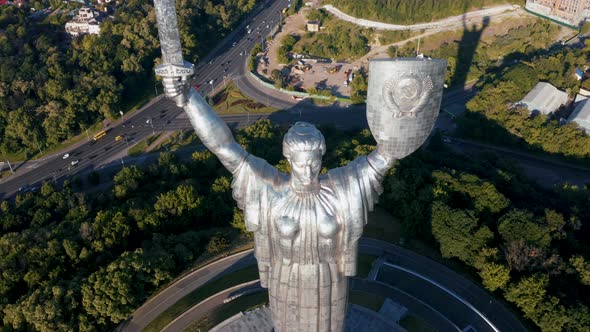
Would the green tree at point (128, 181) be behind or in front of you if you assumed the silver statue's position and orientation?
behind

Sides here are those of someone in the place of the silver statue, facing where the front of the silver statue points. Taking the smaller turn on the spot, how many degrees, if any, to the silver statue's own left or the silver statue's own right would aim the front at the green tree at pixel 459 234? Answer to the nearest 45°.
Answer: approximately 135° to the silver statue's own left

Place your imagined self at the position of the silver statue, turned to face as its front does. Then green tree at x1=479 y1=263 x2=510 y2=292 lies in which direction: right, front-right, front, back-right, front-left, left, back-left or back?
back-left

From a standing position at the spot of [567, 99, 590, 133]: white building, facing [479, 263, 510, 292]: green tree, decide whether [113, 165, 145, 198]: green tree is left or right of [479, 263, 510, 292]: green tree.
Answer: right

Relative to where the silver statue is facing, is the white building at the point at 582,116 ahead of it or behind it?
behind

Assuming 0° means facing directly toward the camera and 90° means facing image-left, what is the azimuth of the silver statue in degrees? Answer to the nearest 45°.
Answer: approximately 0°
